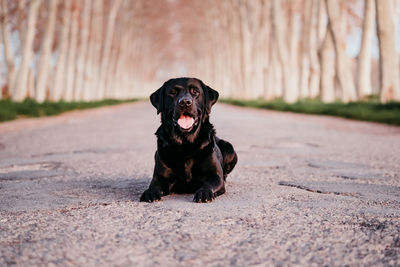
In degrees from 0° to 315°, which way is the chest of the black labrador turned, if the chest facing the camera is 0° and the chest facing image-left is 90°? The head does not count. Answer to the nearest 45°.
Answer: approximately 0°
